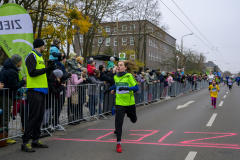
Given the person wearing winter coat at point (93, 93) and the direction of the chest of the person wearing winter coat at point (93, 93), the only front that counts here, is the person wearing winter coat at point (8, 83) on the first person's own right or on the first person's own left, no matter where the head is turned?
on the first person's own right

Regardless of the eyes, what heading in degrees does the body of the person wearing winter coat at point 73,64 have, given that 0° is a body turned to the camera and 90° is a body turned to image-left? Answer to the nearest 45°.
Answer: approximately 270°

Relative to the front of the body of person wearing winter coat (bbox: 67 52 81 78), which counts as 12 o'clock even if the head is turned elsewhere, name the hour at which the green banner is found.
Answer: The green banner is roughly at 5 o'clock from the person wearing winter coat.

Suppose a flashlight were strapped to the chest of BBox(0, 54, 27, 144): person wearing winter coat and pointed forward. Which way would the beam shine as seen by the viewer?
to the viewer's right

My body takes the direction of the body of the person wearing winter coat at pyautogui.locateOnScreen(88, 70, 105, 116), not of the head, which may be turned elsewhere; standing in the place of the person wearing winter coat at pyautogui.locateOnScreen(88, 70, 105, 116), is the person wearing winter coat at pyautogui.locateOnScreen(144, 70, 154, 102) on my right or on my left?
on my left

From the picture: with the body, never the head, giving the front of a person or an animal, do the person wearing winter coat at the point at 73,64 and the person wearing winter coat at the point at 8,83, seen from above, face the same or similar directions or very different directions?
same or similar directions

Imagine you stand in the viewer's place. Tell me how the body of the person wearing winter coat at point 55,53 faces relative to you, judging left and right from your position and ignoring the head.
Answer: facing to the right of the viewer

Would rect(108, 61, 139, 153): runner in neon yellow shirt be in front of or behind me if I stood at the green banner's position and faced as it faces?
behind

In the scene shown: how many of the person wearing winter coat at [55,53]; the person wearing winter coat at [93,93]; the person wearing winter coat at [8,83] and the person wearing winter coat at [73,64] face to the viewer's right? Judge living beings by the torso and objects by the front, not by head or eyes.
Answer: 4
